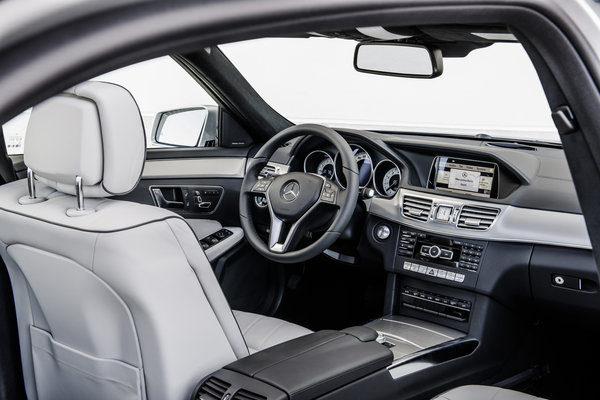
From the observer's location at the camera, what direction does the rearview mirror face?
facing the viewer and to the left of the viewer
